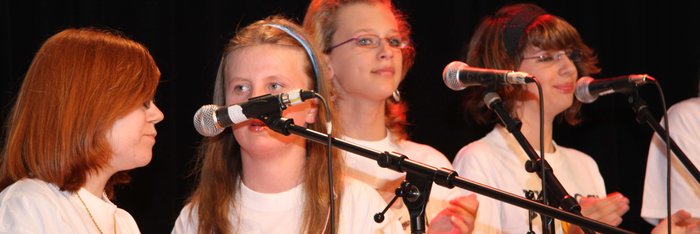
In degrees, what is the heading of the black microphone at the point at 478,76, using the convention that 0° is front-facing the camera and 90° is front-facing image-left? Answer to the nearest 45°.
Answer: approximately 90°

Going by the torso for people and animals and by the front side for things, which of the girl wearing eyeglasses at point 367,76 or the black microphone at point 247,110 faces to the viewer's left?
the black microphone

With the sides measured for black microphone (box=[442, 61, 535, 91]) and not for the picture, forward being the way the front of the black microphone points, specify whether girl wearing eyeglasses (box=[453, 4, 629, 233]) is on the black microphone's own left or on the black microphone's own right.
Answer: on the black microphone's own right

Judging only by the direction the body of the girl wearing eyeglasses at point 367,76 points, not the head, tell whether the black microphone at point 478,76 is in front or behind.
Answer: in front

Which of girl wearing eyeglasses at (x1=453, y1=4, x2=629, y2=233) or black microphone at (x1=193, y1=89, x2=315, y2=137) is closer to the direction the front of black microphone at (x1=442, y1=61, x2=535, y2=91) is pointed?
the black microphone

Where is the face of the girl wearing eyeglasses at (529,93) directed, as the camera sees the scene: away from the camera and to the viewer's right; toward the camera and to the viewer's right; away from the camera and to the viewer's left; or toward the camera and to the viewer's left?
toward the camera and to the viewer's right

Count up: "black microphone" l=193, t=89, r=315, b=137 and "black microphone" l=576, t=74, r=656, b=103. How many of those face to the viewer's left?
2

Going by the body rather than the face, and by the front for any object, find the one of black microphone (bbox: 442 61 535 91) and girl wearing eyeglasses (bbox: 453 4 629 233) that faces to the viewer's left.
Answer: the black microphone

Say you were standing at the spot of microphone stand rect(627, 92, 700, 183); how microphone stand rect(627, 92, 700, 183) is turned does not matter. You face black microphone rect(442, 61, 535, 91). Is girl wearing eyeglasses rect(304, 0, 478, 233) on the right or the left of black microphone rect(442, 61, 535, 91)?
right

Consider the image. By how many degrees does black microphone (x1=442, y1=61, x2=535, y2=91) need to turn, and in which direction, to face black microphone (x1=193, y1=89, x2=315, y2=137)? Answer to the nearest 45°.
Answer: approximately 45° to its left

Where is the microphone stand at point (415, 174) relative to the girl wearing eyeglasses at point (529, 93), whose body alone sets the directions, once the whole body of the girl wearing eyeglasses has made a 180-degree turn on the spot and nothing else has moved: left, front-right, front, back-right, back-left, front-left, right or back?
back-left

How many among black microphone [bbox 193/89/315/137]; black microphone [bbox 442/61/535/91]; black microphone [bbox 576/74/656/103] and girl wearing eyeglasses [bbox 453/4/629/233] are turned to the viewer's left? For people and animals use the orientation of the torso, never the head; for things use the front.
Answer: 3
